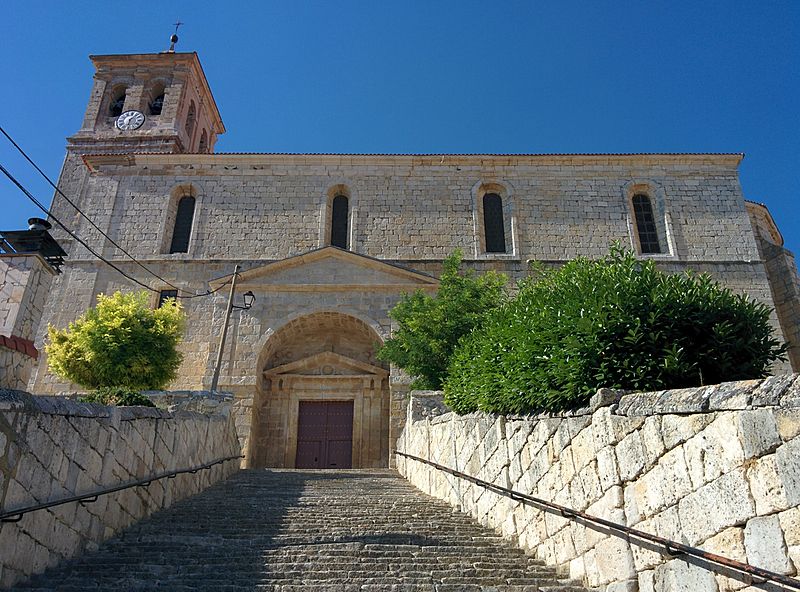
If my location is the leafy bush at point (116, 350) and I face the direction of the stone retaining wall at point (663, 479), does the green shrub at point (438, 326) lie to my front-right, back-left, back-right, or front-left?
front-left

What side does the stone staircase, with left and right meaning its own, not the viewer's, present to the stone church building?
back

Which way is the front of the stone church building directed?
toward the camera

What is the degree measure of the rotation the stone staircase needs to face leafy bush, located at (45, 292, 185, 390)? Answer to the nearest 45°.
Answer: approximately 135° to its right

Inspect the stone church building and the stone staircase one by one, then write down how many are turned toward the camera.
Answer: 2

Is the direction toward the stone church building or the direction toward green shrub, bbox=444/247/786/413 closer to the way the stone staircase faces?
the green shrub

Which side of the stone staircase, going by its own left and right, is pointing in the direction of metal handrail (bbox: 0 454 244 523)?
right

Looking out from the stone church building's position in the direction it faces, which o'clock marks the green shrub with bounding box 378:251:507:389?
The green shrub is roughly at 11 o'clock from the stone church building.

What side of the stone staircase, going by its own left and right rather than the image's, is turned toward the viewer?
front

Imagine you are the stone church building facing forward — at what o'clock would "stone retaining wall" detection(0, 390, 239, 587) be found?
The stone retaining wall is roughly at 12 o'clock from the stone church building.

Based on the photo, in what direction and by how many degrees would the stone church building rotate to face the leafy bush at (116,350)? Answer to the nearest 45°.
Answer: approximately 45° to its right

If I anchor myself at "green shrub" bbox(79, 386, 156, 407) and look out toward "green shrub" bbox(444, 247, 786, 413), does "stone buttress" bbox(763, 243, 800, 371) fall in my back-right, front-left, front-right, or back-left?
front-left

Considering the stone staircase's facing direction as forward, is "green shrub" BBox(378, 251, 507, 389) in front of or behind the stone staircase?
behind

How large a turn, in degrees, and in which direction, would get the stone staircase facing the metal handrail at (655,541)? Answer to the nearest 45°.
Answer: approximately 45° to its left

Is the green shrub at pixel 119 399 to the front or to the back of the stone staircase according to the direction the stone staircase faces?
to the back
